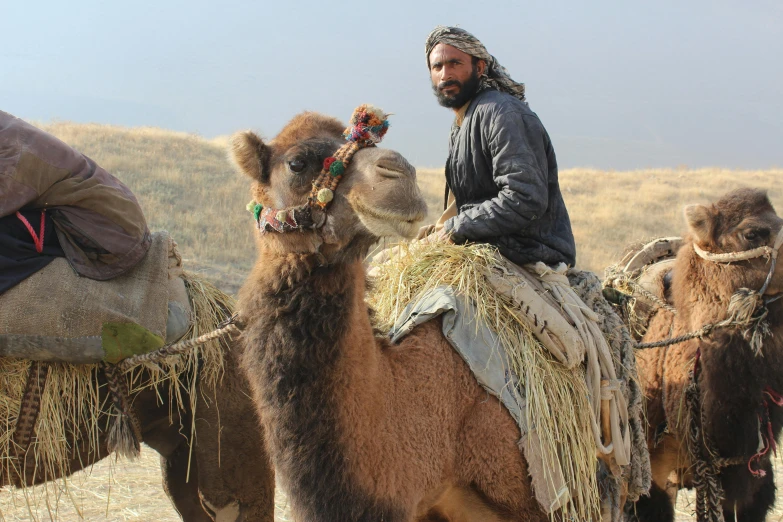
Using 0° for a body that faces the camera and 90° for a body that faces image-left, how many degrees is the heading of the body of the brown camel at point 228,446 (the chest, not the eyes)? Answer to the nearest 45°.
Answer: approximately 90°

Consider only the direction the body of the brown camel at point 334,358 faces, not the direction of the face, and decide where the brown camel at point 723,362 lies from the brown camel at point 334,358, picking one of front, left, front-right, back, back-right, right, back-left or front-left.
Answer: back

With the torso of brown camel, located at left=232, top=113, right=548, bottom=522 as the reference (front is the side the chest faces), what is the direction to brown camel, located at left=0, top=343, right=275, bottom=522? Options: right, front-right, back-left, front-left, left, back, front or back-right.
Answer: right

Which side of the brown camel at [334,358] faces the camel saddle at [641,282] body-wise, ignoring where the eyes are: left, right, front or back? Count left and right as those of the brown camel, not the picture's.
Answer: back

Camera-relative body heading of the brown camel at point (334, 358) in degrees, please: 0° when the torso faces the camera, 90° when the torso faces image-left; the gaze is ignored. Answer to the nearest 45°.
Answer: approximately 45°
